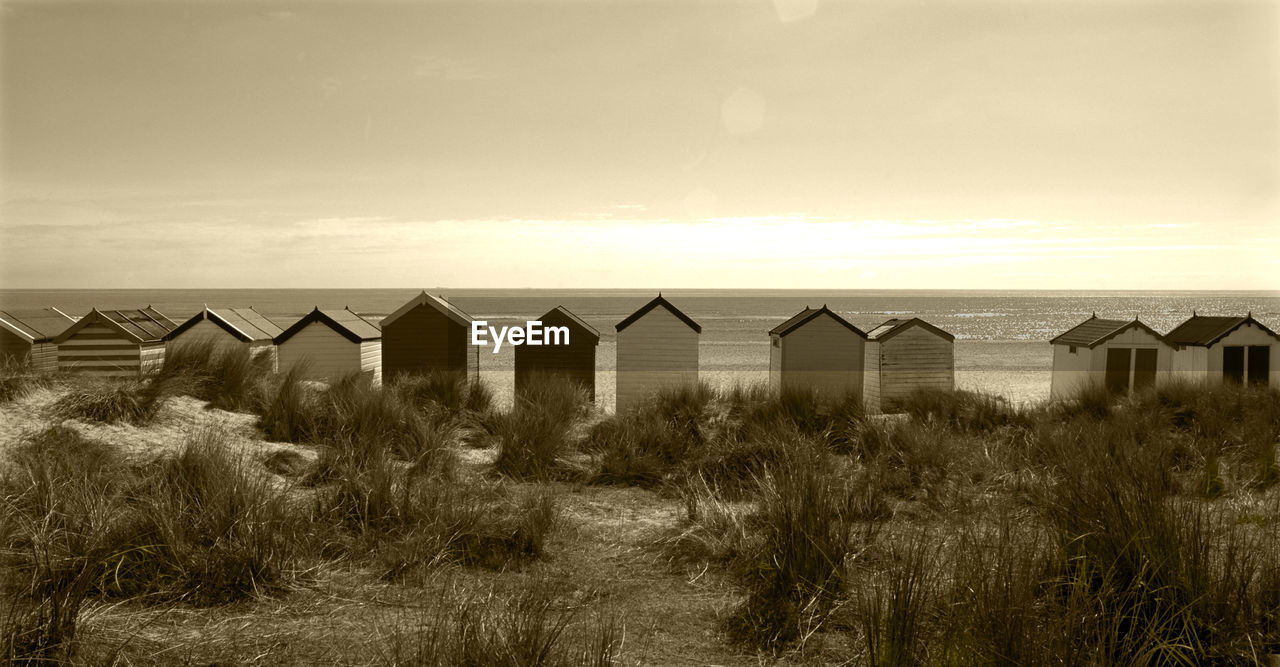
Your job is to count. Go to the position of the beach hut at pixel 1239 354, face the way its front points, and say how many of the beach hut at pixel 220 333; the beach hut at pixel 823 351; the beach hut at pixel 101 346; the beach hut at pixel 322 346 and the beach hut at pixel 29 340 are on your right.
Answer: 5

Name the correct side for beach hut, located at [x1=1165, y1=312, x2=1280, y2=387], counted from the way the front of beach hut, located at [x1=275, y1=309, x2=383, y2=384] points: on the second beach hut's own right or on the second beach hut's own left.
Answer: on the second beach hut's own right

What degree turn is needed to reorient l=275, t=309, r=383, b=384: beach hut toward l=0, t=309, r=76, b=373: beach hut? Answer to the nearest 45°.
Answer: approximately 135° to its left

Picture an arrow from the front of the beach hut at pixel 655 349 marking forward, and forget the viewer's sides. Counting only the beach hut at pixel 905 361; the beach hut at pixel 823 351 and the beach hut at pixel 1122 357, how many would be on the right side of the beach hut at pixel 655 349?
3

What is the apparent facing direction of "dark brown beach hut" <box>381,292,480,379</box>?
away from the camera

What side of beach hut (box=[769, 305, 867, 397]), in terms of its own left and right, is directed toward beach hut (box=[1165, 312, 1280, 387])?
right

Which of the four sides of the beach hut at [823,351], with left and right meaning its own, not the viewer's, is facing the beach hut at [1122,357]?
right

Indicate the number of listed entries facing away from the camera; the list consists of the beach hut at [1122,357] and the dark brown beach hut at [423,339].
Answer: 1

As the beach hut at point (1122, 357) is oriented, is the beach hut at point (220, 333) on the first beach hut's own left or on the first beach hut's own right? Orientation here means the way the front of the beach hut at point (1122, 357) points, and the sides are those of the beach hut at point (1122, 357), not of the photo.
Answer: on the first beach hut's own right

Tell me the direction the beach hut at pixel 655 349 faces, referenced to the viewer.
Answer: facing away from the viewer

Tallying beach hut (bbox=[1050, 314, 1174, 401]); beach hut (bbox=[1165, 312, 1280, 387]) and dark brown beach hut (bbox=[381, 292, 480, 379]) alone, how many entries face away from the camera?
1

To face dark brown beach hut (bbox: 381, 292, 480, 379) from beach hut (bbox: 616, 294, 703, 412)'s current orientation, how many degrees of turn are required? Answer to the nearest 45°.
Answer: approximately 90° to its left

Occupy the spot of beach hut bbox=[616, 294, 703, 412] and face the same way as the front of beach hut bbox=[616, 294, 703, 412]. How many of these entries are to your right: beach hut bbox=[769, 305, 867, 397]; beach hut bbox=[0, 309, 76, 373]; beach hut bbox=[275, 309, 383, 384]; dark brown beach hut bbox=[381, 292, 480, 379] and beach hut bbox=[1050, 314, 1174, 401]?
2

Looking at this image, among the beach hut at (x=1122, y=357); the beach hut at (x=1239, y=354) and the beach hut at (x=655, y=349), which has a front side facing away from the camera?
the beach hut at (x=655, y=349)

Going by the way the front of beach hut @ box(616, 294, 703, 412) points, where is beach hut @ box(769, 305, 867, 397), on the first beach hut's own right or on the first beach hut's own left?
on the first beach hut's own right

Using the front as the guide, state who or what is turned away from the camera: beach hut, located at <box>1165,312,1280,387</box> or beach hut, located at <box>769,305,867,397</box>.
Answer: beach hut, located at <box>769,305,867,397</box>

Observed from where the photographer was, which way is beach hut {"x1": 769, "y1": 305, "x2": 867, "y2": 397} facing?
facing away from the viewer

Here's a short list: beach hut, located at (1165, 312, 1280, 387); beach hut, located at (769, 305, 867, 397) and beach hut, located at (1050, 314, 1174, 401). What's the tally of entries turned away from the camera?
1

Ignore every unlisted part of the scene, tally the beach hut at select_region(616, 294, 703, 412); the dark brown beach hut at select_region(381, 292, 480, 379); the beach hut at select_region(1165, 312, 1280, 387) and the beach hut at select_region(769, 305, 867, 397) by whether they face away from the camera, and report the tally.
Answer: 3

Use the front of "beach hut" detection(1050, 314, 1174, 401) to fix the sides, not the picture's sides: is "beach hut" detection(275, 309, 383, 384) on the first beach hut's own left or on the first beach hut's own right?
on the first beach hut's own right
